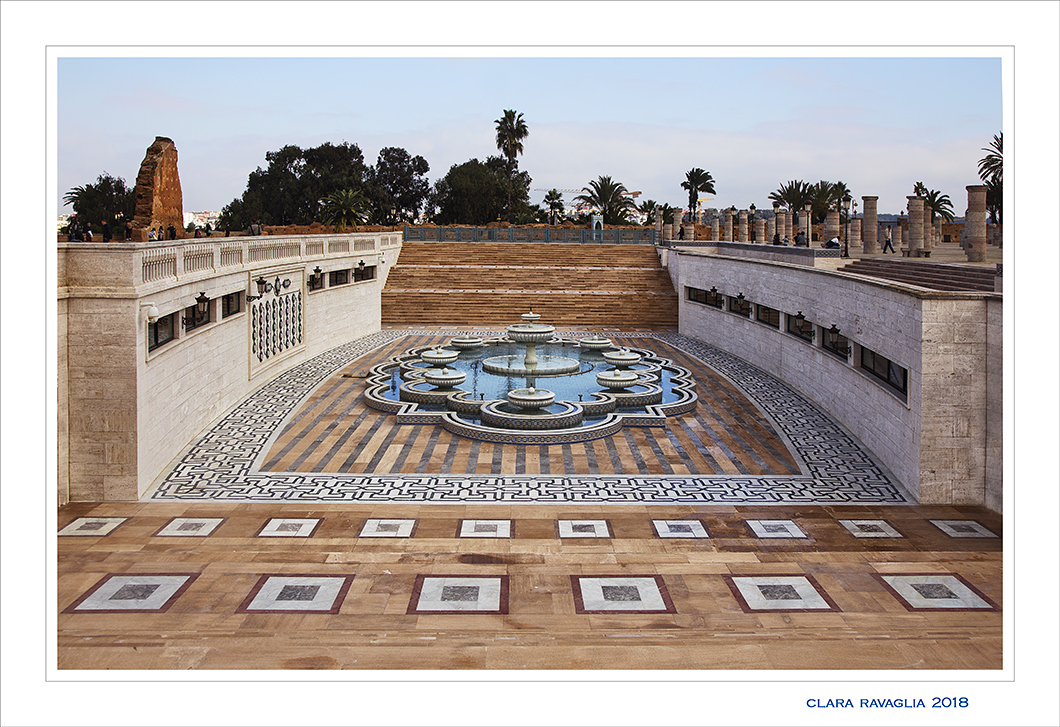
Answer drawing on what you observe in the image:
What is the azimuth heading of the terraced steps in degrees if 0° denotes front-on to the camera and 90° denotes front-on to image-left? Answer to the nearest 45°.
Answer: approximately 0°

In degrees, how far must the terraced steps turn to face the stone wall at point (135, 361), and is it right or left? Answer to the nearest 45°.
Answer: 0° — it already faces it

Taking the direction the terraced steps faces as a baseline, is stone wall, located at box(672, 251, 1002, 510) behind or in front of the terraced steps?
in front

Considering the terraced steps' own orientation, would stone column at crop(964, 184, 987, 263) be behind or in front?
in front

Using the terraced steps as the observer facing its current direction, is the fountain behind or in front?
in front
